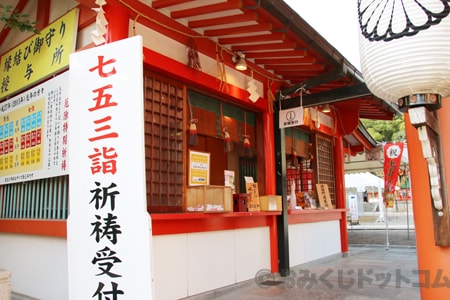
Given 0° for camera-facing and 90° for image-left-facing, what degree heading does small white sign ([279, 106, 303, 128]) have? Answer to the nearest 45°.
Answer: approximately 0°

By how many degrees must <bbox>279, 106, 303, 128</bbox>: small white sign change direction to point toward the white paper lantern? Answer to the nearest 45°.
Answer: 0° — it already faces it

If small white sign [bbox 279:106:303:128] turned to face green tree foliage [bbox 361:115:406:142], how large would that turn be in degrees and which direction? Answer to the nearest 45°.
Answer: approximately 180°

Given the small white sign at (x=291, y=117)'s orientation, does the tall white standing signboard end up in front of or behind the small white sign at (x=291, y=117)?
in front

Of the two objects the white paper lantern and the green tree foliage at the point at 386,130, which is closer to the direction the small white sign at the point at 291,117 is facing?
the white paper lantern
